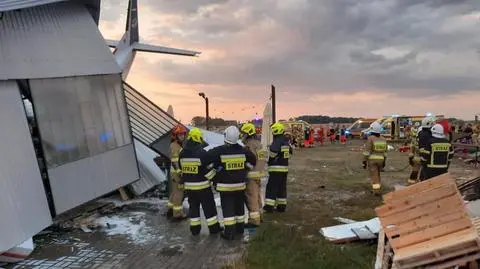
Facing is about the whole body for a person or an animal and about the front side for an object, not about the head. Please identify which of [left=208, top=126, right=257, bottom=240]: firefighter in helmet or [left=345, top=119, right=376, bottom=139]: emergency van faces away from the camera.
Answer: the firefighter in helmet

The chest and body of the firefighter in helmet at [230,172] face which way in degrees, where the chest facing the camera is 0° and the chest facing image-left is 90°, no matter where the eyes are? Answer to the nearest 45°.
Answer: approximately 180°

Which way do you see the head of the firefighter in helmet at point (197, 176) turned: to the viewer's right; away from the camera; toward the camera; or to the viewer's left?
away from the camera

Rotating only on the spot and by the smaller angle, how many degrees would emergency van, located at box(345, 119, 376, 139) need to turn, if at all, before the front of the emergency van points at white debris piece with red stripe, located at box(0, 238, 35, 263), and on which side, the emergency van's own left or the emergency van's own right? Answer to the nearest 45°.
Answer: approximately 45° to the emergency van's own left

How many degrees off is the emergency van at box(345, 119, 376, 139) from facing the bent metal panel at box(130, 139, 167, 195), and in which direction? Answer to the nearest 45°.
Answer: approximately 45° to its left

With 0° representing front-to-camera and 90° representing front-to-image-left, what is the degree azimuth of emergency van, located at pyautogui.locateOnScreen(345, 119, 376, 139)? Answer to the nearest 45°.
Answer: approximately 45°

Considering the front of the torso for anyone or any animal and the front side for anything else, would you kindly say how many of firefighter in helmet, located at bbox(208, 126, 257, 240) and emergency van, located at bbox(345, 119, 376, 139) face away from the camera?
1

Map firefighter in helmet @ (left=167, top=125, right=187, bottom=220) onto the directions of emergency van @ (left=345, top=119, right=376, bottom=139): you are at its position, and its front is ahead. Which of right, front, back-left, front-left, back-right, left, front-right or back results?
front-left

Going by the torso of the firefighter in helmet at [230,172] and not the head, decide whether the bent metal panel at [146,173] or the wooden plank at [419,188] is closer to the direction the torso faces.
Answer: the bent metal panel

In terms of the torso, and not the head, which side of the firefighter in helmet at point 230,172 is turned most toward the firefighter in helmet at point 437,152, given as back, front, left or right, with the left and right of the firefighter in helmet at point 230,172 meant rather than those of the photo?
right

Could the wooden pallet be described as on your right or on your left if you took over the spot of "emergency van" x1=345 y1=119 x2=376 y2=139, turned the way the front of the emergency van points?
on your left
